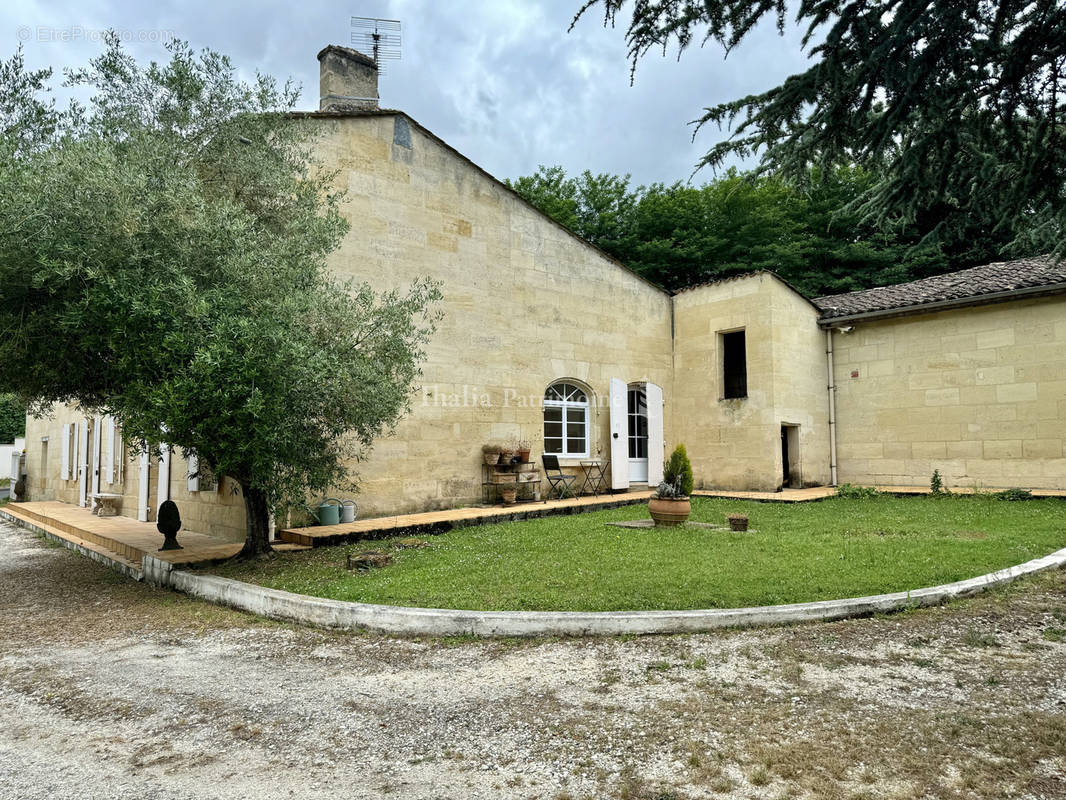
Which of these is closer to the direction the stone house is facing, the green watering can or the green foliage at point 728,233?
the green watering can

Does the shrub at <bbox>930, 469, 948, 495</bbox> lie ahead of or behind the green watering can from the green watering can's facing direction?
behind

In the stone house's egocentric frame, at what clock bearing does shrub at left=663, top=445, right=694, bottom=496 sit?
The shrub is roughly at 10 o'clock from the stone house.

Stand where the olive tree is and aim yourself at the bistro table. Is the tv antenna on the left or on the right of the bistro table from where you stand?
left

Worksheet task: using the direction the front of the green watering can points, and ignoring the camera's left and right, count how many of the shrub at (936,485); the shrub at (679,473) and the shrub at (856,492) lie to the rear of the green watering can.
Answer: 3

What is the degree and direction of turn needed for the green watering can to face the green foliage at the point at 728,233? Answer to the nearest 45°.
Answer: approximately 135° to its right

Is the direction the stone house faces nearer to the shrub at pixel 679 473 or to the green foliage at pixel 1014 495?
the shrub

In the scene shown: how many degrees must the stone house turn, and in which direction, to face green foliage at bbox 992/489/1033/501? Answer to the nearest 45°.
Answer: approximately 135° to its left

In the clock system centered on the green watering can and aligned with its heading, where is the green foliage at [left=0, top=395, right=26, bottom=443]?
The green foliage is roughly at 2 o'clock from the green watering can.

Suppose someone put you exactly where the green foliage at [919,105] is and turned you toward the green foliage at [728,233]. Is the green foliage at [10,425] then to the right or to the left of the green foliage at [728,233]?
left

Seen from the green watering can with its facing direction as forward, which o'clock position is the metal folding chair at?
The metal folding chair is roughly at 5 o'clock from the green watering can.

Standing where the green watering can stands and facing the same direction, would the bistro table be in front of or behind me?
behind

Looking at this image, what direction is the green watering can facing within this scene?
to the viewer's left

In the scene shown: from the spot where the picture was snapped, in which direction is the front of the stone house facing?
facing the viewer and to the left of the viewer
